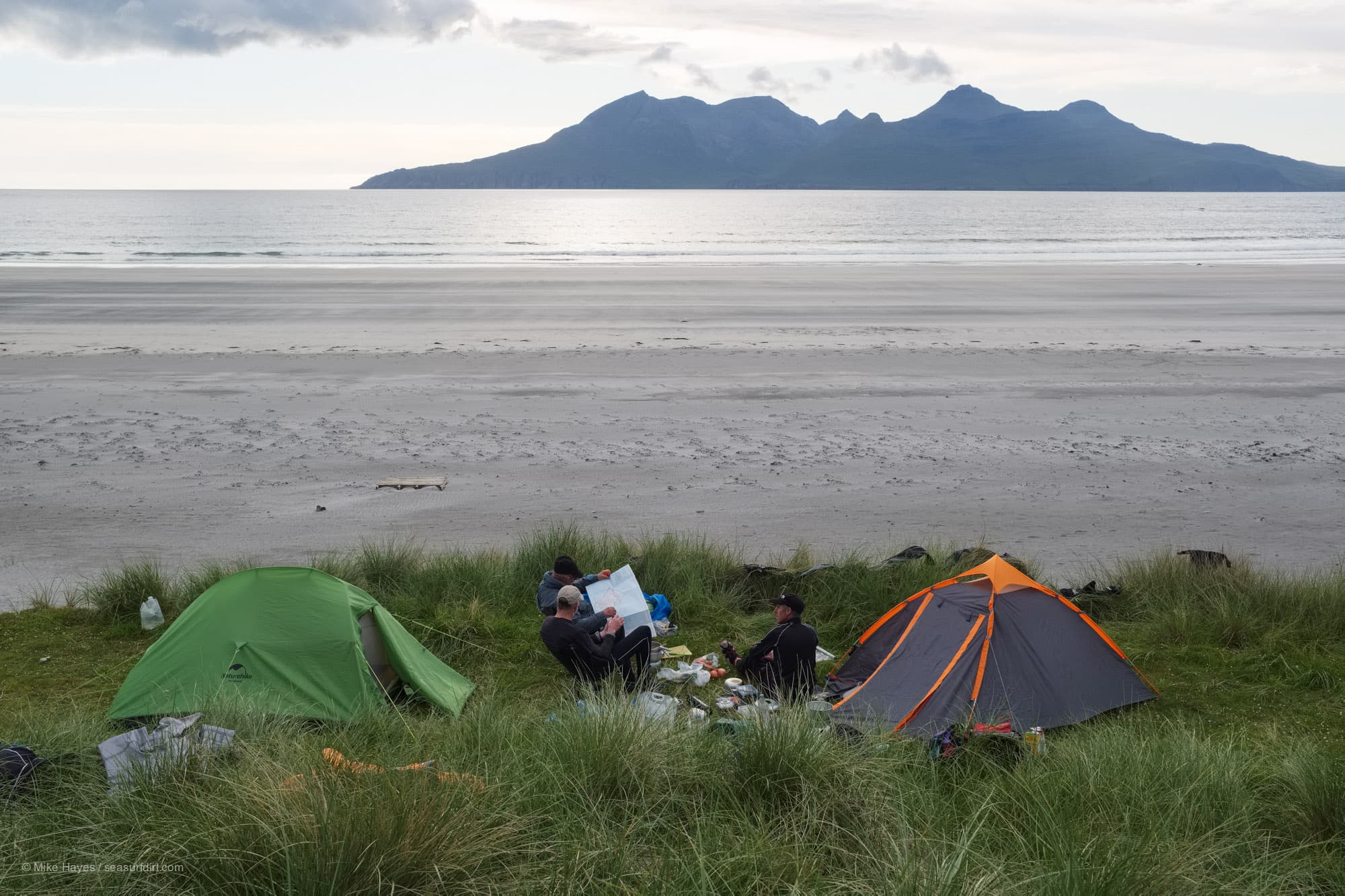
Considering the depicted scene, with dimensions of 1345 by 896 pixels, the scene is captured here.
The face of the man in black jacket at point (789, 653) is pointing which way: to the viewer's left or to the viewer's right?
to the viewer's left

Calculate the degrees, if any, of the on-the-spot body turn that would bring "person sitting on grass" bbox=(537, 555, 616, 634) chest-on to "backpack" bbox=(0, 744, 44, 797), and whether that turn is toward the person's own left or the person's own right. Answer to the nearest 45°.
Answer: approximately 135° to the person's own right

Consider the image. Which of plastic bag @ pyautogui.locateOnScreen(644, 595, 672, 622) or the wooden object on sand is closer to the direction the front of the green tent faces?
the plastic bag

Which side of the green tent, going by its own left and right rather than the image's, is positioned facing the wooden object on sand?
left

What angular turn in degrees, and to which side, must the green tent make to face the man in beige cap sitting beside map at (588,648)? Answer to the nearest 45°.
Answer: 0° — it already faces them

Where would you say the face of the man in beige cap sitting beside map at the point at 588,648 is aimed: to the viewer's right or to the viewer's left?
to the viewer's right

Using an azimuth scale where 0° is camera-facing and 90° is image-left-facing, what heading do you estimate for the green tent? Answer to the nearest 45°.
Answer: approximately 270°

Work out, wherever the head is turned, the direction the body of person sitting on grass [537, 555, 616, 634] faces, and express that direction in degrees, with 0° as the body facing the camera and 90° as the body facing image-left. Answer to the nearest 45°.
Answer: approximately 270°

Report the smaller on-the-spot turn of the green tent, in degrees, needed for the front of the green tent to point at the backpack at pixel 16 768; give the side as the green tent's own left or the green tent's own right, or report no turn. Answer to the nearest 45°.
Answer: approximately 135° to the green tent's own right
